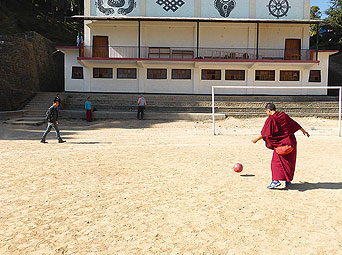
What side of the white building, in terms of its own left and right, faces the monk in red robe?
front

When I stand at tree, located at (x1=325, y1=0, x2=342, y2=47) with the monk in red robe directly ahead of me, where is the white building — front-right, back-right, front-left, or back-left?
front-right

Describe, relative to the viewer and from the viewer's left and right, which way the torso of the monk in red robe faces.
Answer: facing the viewer and to the left of the viewer

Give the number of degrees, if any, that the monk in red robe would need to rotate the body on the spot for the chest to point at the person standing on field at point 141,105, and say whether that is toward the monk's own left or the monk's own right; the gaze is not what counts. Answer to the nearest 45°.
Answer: approximately 90° to the monk's own right

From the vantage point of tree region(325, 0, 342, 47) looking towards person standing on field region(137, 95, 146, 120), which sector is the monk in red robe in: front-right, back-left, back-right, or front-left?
front-left

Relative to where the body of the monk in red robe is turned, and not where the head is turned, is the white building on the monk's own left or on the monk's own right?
on the monk's own right

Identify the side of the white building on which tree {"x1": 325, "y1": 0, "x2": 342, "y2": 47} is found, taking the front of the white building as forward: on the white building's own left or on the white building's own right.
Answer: on the white building's own left

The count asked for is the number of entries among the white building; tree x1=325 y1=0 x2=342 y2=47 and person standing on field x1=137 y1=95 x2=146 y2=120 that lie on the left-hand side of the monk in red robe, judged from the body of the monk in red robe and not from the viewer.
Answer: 0

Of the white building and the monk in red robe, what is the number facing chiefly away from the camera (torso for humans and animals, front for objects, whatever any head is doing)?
0

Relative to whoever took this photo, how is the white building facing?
facing the viewer
